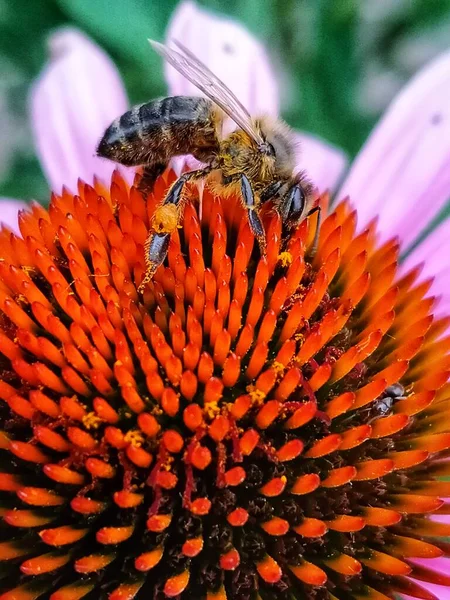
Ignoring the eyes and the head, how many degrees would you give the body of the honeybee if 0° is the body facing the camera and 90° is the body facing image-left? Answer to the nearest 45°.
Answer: approximately 270°
